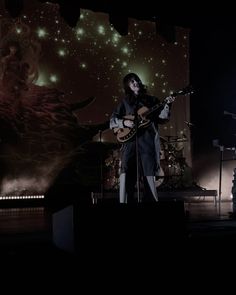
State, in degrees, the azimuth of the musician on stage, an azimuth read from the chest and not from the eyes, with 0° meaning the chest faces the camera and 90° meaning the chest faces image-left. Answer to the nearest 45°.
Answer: approximately 0°

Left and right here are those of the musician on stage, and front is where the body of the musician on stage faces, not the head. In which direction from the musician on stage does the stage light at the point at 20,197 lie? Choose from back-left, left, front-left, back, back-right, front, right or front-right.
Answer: back-right

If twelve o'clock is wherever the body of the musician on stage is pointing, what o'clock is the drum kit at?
The drum kit is roughly at 6 o'clock from the musician on stage.
